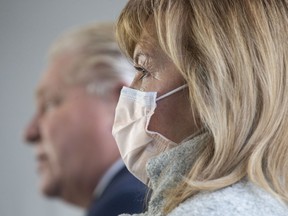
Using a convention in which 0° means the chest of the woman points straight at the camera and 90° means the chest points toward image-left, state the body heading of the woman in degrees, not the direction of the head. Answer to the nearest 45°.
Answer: approximately 90°

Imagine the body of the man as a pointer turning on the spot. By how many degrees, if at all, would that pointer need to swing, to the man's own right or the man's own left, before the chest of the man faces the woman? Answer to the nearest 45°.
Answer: approximately 90° to the man's own left

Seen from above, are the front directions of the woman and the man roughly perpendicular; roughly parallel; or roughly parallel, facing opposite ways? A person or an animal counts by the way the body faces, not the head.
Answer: roughly parallel

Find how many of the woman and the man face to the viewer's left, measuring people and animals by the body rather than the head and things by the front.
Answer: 2

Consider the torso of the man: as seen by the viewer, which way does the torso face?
to the viewer's left

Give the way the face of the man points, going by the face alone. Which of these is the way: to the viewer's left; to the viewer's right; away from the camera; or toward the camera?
to the viewer's left

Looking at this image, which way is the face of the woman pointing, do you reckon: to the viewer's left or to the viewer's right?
to the viewer's left

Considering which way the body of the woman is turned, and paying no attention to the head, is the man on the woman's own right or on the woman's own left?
on the woman's own right
